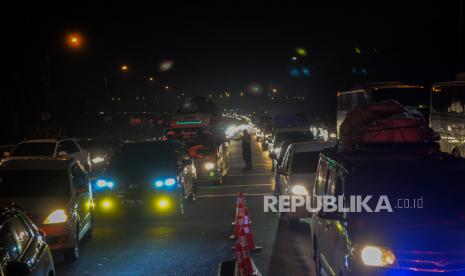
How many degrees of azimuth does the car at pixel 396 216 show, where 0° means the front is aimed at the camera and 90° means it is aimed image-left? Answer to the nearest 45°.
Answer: approximately 315°

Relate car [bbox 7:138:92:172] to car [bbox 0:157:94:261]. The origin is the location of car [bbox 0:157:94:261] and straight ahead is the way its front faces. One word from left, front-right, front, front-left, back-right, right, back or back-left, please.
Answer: back-right

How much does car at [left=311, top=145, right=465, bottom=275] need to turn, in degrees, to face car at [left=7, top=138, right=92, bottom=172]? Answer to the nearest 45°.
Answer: approximately 180°

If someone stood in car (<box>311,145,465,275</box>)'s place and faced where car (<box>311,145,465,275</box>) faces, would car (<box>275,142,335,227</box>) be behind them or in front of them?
behind

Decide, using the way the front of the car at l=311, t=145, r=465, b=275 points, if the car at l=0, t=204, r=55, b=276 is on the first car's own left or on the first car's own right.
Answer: on the first car's own right

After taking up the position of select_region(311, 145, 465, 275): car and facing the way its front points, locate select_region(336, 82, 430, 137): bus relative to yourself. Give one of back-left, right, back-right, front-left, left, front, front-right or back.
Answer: back-left

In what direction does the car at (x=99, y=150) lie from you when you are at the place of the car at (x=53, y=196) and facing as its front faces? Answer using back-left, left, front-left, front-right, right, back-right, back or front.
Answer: back-right

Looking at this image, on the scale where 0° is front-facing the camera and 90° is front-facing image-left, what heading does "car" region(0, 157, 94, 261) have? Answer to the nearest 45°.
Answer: approximately 45°
